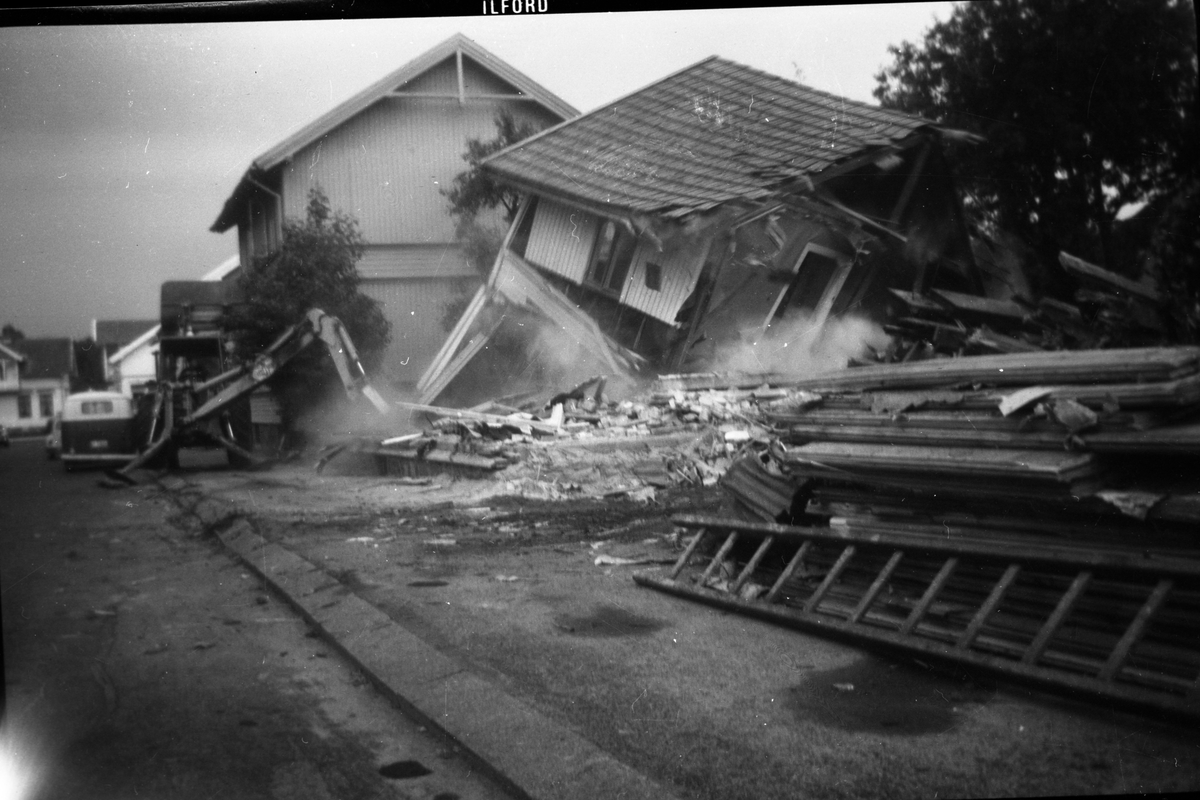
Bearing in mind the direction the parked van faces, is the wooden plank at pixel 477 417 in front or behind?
behind

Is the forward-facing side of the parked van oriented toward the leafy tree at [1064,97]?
no

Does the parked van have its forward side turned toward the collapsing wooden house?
no

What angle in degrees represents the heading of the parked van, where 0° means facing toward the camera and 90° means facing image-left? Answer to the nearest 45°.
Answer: approximately 180°

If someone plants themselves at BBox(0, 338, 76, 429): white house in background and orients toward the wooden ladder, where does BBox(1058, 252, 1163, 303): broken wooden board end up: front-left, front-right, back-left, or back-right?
front-left
